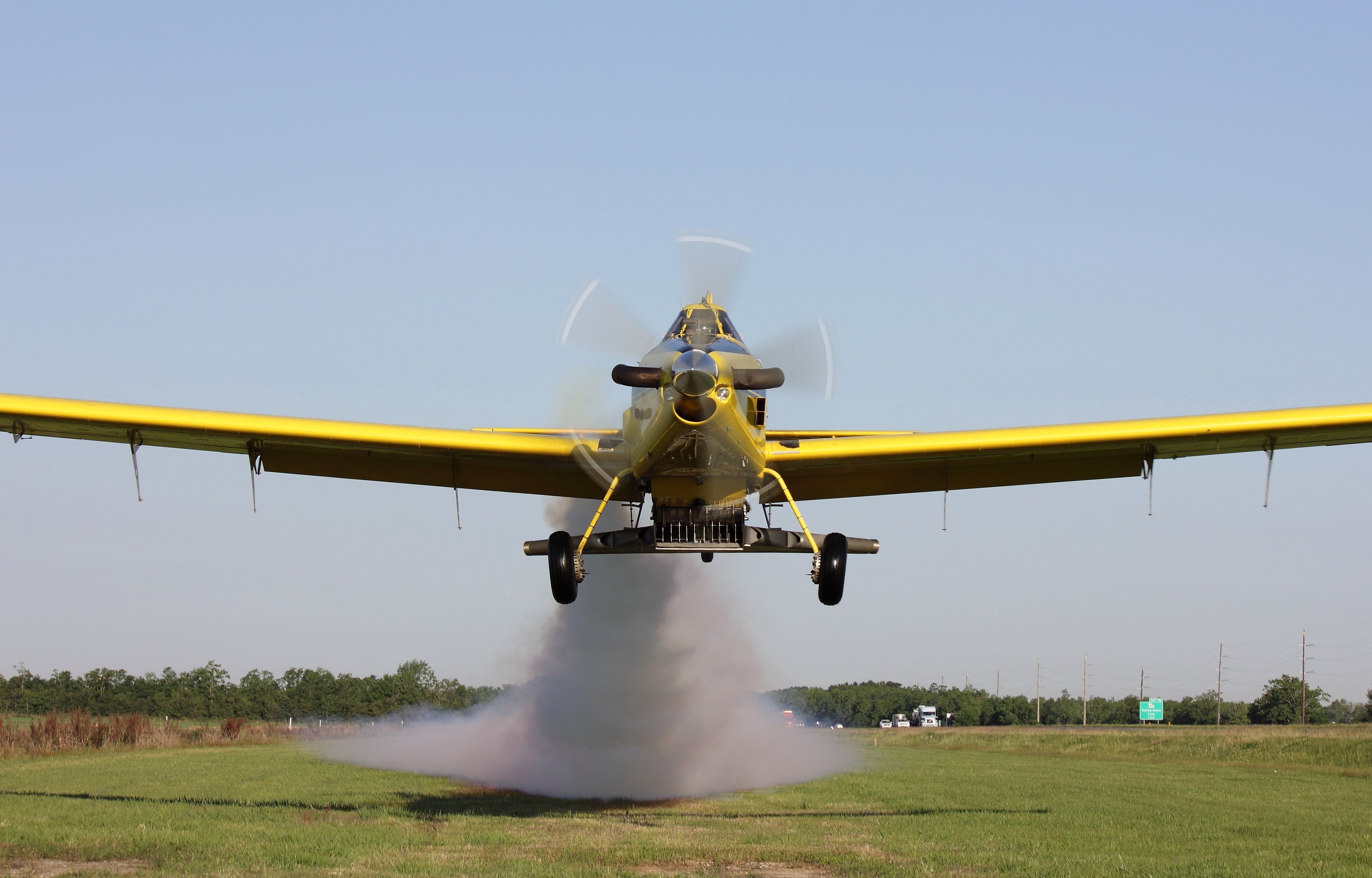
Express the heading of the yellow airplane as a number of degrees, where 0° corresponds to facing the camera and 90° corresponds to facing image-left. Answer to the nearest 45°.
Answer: approximately 0°

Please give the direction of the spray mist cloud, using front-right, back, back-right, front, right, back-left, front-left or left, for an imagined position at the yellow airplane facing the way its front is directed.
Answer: back
